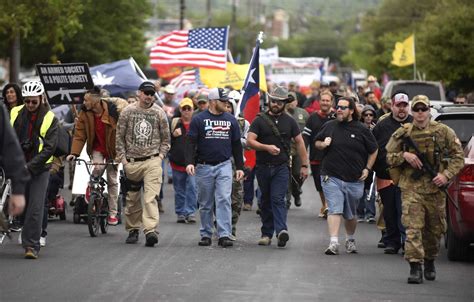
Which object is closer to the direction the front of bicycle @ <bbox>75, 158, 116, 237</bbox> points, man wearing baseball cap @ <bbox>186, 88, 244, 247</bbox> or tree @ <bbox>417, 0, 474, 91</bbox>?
the man wearing baseball cap

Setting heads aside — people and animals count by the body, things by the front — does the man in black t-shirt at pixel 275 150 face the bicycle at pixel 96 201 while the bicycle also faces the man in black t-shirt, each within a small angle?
no

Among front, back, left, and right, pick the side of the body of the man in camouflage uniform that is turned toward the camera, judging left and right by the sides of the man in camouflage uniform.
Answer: front

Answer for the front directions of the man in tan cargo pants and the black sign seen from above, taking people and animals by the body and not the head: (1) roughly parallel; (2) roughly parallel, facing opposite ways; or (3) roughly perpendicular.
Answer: roughly parallel

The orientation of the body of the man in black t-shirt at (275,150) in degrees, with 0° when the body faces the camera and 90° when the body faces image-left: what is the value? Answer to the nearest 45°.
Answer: approximately 0°

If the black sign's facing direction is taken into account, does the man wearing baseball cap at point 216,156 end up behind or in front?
in front

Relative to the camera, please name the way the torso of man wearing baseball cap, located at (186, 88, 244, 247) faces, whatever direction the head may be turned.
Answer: toward the camera

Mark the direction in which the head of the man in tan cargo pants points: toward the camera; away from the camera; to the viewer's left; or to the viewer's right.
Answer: toward the camera

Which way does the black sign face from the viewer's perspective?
toward the camera

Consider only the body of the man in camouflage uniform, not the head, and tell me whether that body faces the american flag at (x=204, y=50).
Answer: no

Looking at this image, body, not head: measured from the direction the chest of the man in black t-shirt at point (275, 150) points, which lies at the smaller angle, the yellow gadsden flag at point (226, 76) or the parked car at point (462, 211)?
the parked car

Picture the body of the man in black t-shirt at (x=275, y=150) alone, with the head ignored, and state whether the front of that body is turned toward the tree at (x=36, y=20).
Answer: no

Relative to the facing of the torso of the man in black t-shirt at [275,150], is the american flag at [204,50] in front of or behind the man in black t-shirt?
behind

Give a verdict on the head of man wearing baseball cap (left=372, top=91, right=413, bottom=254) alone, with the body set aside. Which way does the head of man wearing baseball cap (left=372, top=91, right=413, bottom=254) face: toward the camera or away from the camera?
toward the camera

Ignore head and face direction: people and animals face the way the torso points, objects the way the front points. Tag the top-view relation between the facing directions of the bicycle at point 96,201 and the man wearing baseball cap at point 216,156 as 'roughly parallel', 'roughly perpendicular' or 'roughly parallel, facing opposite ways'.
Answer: roughly parallel

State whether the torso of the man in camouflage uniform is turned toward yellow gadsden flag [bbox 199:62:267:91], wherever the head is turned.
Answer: no

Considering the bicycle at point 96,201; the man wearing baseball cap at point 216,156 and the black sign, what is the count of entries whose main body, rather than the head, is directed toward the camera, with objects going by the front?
3
